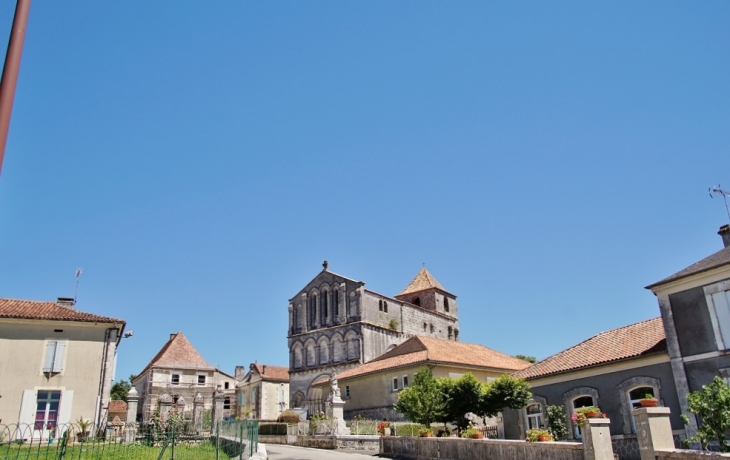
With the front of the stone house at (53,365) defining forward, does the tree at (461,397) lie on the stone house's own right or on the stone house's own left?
on the stone house's own left

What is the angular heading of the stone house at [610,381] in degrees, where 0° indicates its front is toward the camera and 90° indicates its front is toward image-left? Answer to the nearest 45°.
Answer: approximately 45°

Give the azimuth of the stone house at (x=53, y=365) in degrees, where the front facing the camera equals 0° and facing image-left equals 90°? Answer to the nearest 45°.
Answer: approximately 0°

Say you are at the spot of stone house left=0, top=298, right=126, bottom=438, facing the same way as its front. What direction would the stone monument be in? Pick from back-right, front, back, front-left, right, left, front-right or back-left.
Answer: left

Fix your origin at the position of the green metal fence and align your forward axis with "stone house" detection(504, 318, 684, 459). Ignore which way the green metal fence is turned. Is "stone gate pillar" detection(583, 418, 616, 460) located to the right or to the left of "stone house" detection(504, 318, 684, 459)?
right

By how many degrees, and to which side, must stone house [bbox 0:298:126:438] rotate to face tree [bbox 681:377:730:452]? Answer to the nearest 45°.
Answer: approximately 45° to its left

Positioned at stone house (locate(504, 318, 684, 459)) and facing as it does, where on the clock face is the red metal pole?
The red metal pole is roughly at 11 o'clock from the stone house.

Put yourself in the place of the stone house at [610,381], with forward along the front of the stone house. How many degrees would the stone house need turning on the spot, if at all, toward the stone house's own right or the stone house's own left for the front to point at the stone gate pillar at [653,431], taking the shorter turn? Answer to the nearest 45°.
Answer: approximately 45° to the stone house's own left

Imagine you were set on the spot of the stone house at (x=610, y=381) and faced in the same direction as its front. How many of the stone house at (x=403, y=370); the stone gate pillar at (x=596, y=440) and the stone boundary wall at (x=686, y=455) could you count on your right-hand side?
1

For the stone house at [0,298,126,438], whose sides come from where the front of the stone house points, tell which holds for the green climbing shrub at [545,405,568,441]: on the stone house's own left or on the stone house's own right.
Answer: on the stone house's own left

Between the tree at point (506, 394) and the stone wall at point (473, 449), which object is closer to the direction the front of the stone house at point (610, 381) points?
the stone wall

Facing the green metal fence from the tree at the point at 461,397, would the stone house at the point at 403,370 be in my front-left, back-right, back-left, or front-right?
back-right
